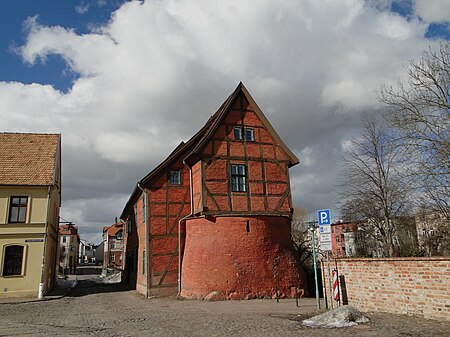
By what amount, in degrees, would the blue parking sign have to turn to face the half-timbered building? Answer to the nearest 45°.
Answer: approximately 135° to its right

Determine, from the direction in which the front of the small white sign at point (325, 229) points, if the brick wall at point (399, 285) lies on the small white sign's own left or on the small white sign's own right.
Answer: on the small white sign's own left

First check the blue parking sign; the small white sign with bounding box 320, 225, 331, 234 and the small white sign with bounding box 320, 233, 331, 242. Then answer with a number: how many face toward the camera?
3

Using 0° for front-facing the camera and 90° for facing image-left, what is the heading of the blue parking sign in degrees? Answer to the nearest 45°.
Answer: approximately 0°

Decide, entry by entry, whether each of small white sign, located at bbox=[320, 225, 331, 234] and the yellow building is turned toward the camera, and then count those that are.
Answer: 2

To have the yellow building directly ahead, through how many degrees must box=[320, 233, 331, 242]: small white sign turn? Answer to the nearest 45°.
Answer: approximately 90° to its right

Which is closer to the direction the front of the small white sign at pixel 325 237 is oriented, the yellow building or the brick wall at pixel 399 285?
the brick wall

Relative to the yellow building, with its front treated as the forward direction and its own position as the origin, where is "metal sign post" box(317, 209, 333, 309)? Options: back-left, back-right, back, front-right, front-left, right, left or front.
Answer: front-left

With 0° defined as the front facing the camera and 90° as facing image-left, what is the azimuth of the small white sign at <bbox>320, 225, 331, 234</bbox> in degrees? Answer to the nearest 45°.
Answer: approximately 0°
